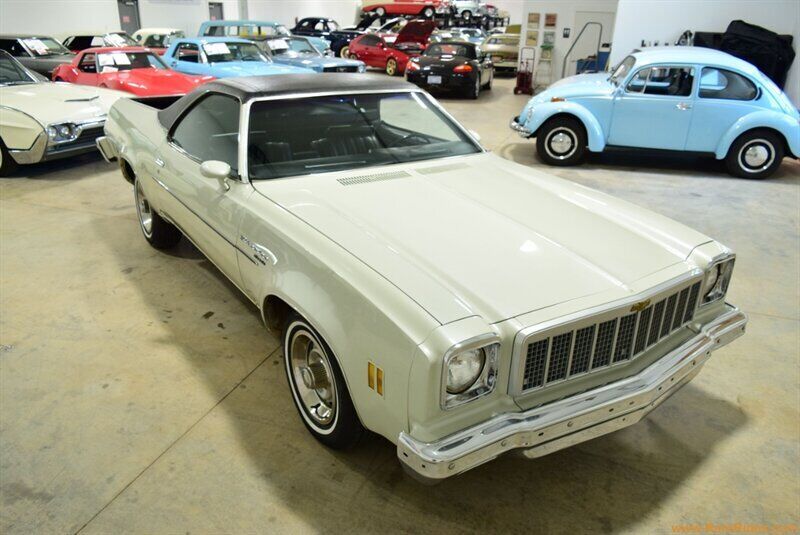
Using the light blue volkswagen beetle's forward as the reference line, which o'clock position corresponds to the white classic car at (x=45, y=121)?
The white classic car is roughly at 11 o'clock from the light blue volkswagen beetle.

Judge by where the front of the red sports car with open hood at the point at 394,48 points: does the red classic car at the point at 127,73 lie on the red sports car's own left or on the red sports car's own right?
on the red sports car's own right

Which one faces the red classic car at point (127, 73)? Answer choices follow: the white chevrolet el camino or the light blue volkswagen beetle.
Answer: the light blue volkswagen beetle

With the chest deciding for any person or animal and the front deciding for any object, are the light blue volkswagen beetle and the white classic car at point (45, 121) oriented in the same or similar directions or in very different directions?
very different directions

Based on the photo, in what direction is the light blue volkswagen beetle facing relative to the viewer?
to the viewer's left

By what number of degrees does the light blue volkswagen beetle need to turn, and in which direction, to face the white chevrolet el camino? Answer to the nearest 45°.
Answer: approximately 90° to its left

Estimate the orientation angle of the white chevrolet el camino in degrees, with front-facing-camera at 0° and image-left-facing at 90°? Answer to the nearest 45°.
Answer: approximately 315°

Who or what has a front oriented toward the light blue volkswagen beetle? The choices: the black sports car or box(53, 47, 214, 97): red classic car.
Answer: the red classic car

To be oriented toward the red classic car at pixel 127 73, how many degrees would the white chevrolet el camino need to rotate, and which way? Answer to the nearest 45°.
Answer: approximately 180°

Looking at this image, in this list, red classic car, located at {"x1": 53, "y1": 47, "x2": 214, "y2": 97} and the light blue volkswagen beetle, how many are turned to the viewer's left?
1

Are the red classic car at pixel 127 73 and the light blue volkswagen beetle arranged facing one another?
yes

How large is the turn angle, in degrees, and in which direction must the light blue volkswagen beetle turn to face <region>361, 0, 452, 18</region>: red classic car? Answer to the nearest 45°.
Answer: approximately 45° to its right

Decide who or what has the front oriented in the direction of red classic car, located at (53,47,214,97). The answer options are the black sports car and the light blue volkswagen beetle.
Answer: the light blue volkswagen beetle

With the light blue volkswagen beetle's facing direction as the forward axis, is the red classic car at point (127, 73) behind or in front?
in front

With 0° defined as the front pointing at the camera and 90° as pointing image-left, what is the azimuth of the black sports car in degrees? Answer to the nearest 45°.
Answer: approximately 225°

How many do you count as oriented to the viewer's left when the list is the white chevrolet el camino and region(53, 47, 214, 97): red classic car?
0

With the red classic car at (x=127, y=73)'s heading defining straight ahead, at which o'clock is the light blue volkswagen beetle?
The light blue volkswagen beetle is roughly at 12 o'clock from the red classic car.
